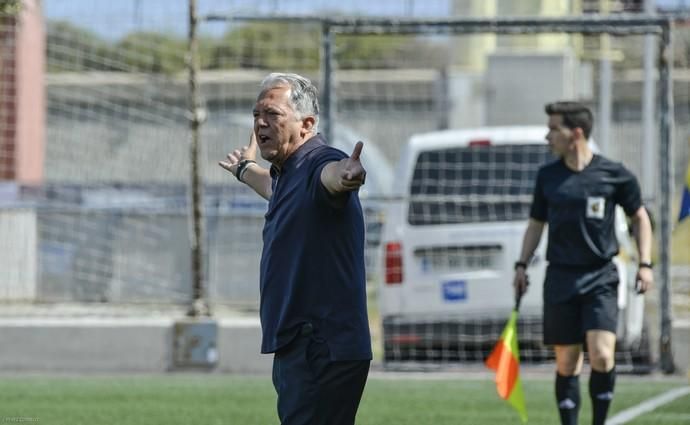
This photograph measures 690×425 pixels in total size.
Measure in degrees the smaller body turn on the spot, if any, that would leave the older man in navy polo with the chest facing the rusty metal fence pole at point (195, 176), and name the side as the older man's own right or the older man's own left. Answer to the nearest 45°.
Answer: approximately 90° to the older man's own right

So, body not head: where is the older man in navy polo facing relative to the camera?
to the viewer's left

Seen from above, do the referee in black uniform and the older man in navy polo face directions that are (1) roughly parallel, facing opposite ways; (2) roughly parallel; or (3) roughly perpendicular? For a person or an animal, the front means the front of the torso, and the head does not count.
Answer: roughly perpendicular

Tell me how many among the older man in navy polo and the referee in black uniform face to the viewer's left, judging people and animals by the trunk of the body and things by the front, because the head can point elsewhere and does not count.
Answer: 1

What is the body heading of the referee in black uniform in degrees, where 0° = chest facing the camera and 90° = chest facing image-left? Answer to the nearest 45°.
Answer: approximately 0°

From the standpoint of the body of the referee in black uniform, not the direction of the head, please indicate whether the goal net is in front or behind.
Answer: behind

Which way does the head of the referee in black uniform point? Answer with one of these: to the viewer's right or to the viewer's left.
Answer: to the viewer's left

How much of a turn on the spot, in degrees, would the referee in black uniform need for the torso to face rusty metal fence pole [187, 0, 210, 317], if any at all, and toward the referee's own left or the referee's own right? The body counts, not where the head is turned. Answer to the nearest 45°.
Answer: approximately 135° to the referee's own right

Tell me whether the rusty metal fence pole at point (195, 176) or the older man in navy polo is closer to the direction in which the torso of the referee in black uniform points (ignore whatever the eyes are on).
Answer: the older man in navy polo
